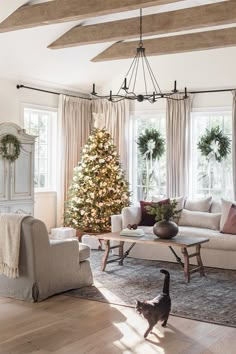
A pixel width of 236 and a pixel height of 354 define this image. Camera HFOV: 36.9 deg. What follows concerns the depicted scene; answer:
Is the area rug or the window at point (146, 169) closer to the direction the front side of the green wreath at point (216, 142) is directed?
the area rug

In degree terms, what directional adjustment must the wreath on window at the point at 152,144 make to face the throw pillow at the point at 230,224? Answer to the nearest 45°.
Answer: approximately 45° to its left

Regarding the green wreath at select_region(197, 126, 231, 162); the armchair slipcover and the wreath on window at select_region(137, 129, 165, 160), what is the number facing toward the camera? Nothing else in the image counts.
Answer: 2

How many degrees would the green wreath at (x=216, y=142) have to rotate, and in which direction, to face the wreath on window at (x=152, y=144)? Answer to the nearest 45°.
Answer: approximately 90° to its right

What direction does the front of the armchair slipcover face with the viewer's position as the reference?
facing away from the viewer and to the right of the viewer
